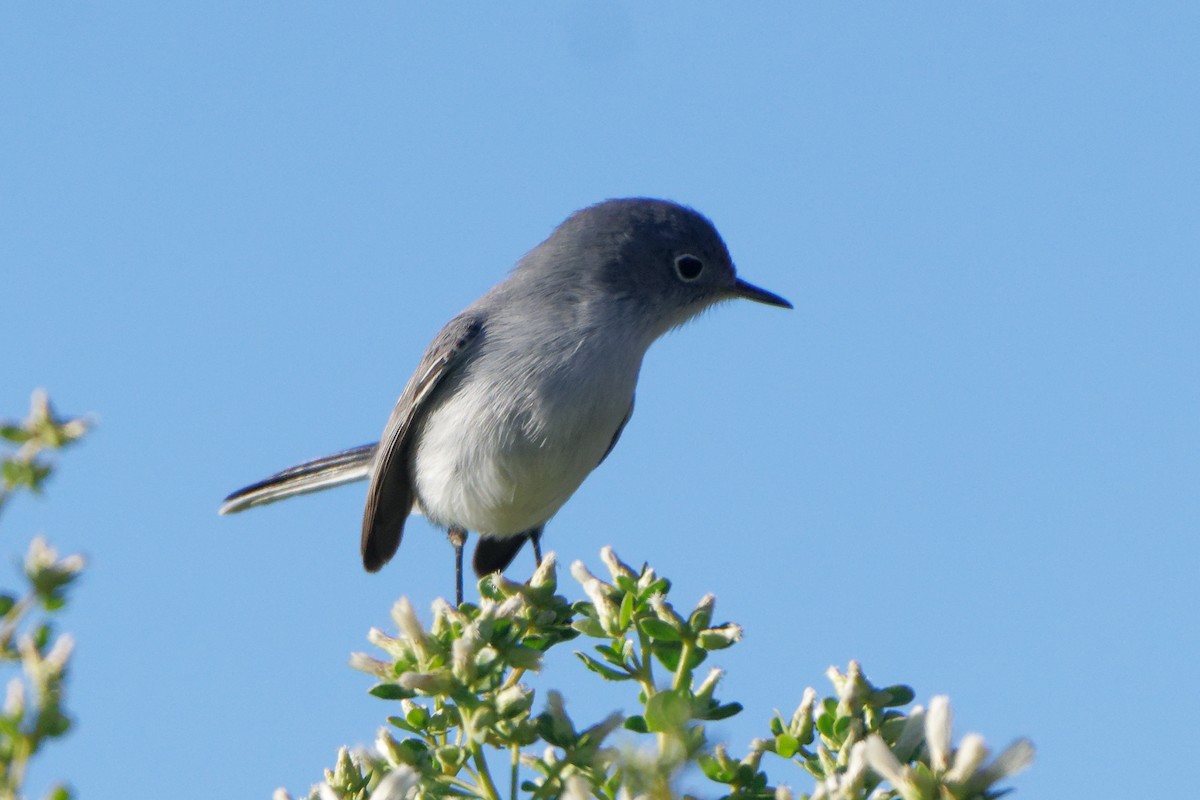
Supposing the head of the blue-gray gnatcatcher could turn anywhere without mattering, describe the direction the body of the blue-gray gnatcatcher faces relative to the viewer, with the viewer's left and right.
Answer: facing the viewer and to the right of the viewer
